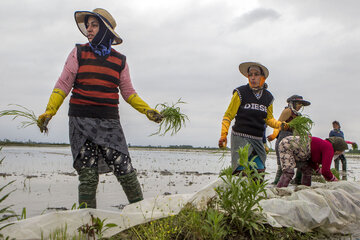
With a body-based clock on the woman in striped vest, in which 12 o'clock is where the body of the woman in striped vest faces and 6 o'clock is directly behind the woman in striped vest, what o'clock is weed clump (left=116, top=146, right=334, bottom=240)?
The weed clump is roughly at 10 o'clock from the woman in striped vest.

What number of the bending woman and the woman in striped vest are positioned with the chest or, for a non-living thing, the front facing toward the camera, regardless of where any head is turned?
1

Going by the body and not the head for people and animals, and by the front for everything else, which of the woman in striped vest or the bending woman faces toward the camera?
the woman in striped vest

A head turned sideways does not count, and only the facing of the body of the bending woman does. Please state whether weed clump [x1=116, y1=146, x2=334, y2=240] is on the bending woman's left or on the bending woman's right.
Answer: on the bending woman's right

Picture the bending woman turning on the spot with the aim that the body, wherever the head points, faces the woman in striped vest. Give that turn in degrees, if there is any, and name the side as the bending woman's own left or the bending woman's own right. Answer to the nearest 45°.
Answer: approximately 135° to the bending woman's own right

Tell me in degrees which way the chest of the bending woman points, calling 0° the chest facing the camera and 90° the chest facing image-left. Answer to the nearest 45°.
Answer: approximately 270°

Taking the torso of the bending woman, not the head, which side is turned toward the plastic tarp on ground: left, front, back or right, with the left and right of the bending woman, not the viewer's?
right

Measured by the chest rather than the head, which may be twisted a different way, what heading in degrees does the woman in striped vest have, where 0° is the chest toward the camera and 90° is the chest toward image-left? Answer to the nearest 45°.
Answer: approximately 0°

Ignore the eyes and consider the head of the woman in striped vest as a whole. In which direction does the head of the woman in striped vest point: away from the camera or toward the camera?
toward the camera
